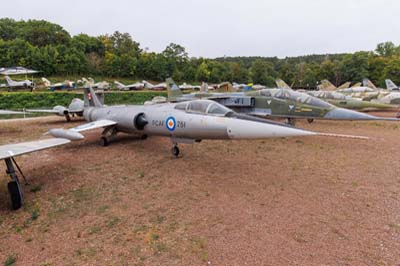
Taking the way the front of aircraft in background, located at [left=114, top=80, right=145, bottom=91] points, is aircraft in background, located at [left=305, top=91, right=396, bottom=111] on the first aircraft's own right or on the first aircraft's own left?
on the first aircraft's own right

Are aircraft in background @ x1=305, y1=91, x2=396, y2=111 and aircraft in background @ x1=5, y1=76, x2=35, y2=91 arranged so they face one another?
no

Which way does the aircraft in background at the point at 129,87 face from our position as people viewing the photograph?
facing to the right of the viewer

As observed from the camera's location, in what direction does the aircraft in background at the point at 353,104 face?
facing to the right of the viewer

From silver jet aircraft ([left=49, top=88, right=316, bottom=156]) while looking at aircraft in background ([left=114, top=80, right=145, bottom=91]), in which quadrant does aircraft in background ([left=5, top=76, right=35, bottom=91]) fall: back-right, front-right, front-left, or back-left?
front-left

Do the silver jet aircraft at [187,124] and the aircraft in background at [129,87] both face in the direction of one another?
no

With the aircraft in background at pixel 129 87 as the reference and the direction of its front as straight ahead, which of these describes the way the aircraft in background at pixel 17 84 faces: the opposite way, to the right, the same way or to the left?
the same way

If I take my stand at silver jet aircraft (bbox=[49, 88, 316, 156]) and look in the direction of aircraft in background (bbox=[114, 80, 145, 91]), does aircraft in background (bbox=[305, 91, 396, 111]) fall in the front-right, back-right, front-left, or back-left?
front-right

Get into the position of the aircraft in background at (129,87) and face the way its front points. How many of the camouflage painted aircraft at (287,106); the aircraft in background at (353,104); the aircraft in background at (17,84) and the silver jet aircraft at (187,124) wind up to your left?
0

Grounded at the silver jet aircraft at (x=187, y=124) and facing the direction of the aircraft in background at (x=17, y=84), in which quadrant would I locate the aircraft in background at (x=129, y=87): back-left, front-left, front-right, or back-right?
front-right

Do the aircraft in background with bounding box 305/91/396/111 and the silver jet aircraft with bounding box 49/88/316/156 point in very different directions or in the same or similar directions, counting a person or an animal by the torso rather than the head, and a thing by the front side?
same or similar directions

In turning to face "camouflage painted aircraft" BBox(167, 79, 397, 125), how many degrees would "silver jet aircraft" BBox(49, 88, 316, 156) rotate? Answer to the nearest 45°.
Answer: approximately 90° to its left

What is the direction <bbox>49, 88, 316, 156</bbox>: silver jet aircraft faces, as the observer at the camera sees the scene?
facing the viewer and to the right of the viewer

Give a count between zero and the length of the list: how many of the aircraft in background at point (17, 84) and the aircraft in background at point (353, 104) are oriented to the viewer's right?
2

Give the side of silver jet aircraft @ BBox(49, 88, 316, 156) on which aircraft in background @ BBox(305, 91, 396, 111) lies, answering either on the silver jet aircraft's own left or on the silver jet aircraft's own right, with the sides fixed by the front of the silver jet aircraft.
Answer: on the silver jet aircraft's own left
